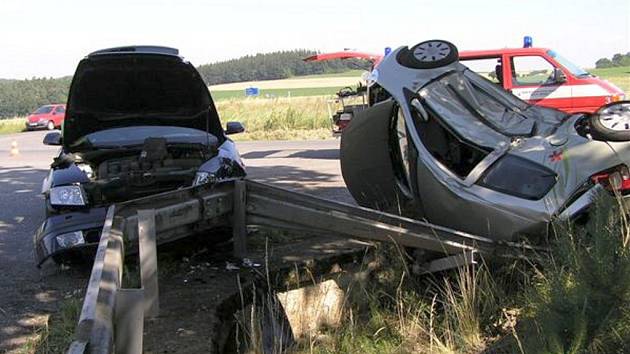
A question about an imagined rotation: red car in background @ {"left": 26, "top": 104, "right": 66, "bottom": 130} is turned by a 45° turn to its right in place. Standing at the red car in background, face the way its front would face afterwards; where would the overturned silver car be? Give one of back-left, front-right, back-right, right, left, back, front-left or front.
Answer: left

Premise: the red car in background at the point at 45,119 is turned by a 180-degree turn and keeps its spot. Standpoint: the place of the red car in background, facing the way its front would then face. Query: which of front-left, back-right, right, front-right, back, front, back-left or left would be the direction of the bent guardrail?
back-right

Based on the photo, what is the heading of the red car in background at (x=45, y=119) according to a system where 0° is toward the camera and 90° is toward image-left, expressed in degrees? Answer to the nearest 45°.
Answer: approximately 45°
